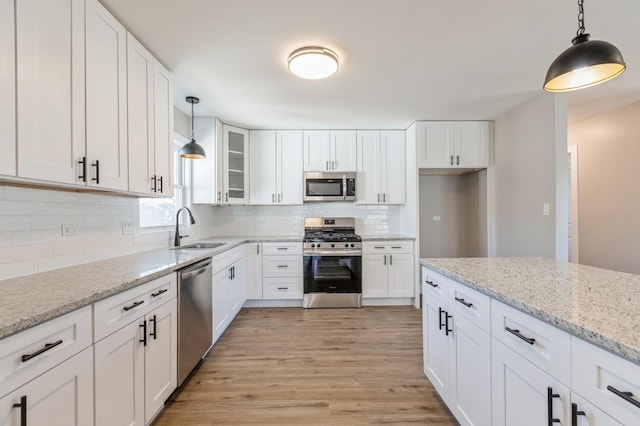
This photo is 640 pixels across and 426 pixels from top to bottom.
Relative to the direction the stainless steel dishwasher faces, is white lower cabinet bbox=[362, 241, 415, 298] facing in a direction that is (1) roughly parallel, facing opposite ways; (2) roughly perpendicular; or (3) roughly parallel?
roughly perpendicular

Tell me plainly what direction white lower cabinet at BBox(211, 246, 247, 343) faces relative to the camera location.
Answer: facing to the right of the viewer

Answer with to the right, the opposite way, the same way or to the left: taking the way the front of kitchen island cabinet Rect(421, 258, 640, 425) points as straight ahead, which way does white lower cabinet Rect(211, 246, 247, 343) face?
the opposite way

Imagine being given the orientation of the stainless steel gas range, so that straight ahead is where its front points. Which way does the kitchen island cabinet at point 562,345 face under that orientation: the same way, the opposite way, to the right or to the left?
to the right

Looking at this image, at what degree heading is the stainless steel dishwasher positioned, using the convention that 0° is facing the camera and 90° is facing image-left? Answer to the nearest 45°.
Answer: approximately 315°

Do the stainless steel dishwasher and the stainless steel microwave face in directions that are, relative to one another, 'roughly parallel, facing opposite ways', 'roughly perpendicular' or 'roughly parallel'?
roughly perpendicular

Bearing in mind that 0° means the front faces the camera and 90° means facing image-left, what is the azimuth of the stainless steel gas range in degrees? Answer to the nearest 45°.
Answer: approximately 0°

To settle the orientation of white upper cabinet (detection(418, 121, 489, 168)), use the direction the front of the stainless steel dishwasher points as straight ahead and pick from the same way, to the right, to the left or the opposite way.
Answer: to the right

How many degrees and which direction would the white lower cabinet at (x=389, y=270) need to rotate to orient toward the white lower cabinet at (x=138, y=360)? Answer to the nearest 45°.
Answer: approximately 45° to its right

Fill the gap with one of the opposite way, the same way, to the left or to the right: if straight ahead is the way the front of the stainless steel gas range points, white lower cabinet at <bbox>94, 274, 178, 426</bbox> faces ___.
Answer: to the left
